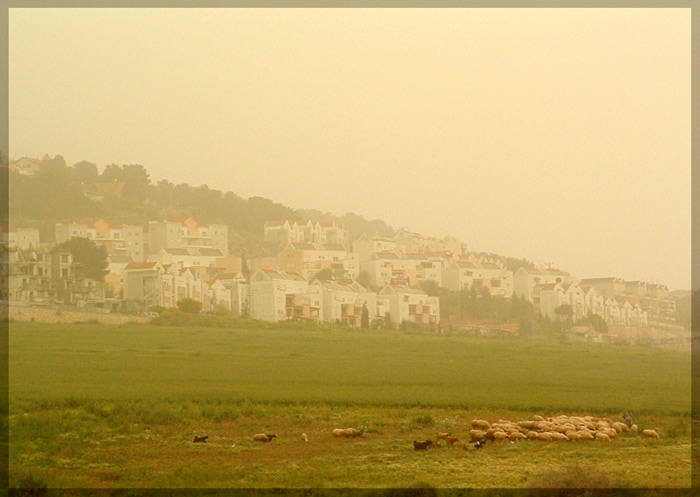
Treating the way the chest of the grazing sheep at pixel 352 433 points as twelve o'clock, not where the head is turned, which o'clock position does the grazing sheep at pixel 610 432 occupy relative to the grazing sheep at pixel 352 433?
the grazing sheep at pixel 610 432 is roughly at 12 o'clock from the grazing sheep at pixel 352 433.

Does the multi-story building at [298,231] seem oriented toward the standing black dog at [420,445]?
yes

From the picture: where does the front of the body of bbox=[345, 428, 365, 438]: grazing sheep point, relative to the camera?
to the viewer's right
